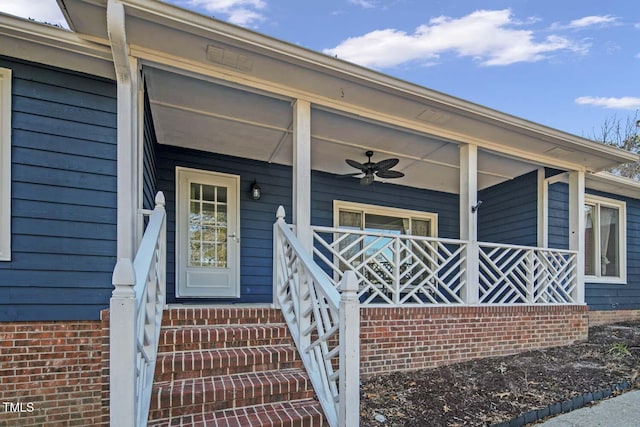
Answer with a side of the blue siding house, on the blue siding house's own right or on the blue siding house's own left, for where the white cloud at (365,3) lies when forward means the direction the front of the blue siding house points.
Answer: on the blue siding house's own left

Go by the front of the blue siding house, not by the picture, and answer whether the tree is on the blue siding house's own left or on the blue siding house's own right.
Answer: on the blue siding house's own left

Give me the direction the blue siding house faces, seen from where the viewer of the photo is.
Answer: facing the viewer and to the right of the viewer
